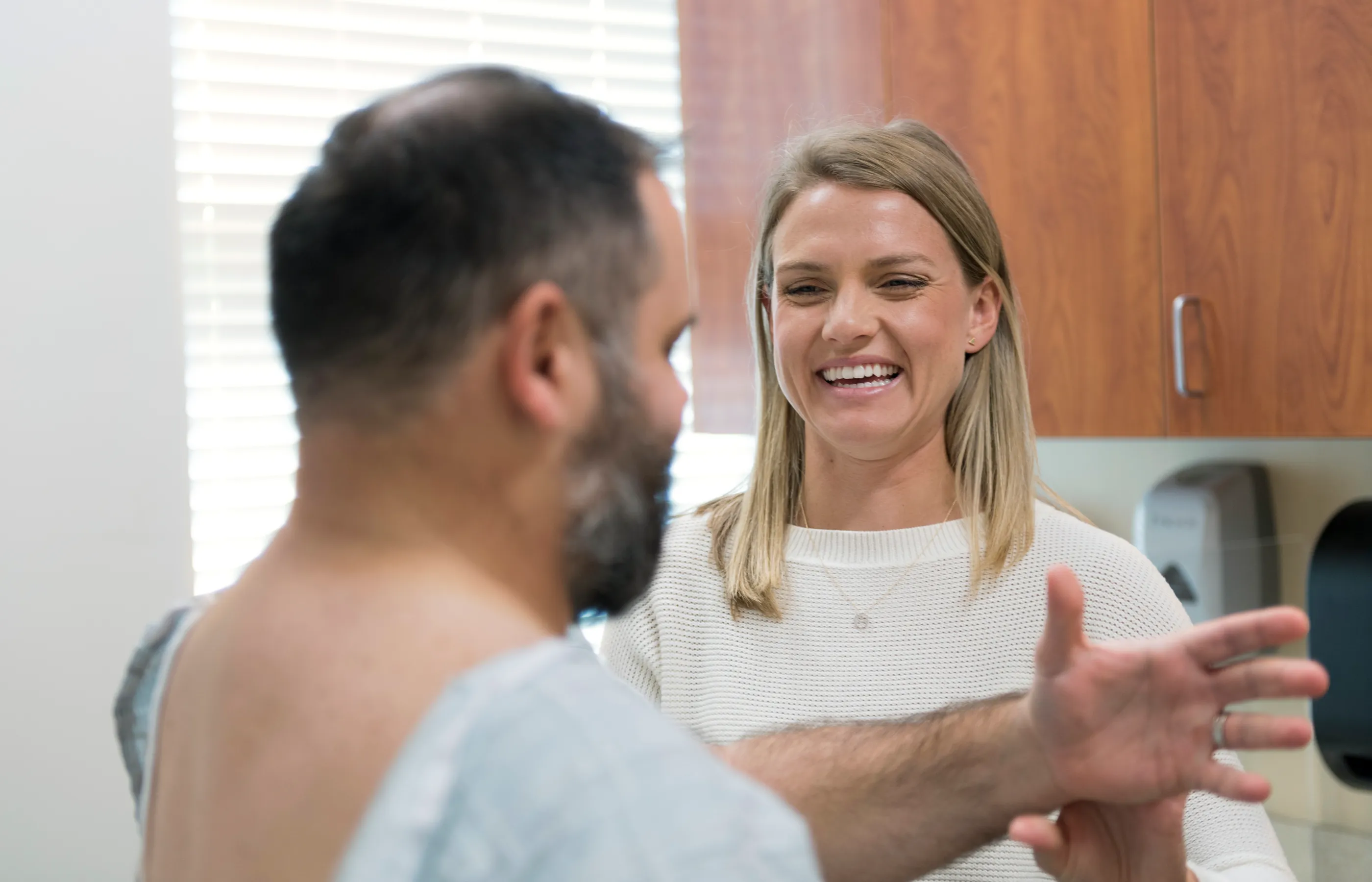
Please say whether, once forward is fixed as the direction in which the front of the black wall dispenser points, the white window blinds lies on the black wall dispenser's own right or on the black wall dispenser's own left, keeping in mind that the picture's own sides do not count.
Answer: on the black wall dispenser's own right

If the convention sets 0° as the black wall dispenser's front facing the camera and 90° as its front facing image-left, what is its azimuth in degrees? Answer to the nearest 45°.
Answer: approximately 0°

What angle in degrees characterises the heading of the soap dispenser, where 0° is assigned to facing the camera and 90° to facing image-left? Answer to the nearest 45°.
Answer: approximately 45°
